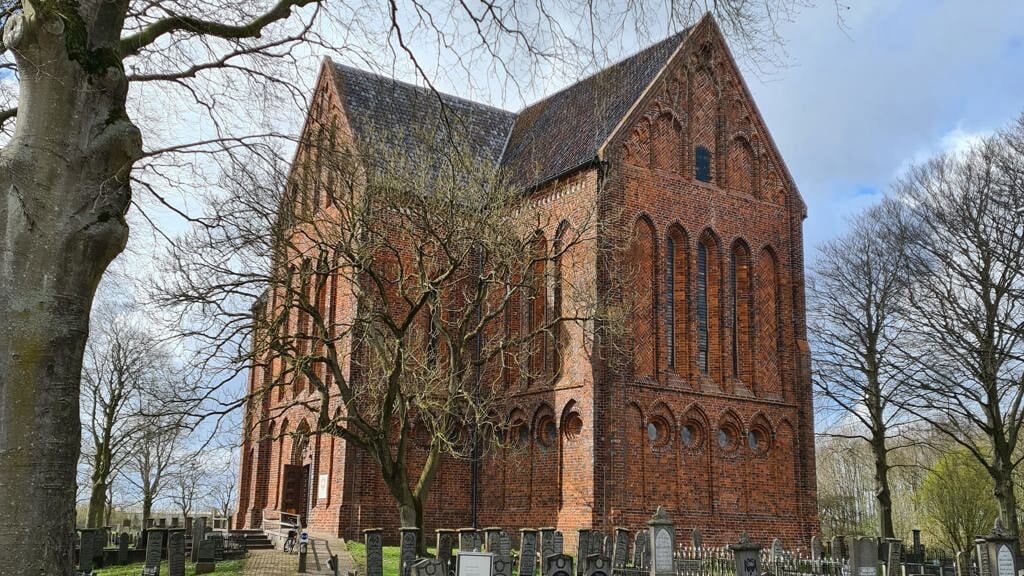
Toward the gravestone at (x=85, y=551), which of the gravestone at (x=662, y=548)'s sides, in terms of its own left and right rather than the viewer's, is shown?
right

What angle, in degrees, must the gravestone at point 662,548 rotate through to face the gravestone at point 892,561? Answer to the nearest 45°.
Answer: approximately 135° to its left

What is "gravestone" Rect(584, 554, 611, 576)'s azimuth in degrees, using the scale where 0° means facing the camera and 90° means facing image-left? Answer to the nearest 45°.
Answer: approximately 0°

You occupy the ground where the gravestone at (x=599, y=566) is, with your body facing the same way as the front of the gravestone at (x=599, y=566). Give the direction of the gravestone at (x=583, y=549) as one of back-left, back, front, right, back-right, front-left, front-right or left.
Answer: back

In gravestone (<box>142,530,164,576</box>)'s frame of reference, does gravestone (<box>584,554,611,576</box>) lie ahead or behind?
ahead

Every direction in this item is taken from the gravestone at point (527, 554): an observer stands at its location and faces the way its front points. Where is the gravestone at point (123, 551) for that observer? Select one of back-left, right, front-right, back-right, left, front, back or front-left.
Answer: back-right

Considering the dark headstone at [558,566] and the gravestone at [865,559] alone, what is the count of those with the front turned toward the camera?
2

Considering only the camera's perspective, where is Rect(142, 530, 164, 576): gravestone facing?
facing the viewer and to the right of the viewer

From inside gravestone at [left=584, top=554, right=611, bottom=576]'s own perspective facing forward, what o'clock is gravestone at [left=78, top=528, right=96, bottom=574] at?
gravestone at [left=78, top=528, right=96, bottom=574] is roughly at 4 o'clock from gravestone at [left=584, top=554, right=611, bottom=576].

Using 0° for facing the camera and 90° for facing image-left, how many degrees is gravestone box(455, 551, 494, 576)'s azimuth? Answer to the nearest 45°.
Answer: approximately 0°

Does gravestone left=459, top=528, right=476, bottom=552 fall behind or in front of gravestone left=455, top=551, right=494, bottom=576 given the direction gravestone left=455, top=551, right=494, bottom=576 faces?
behind

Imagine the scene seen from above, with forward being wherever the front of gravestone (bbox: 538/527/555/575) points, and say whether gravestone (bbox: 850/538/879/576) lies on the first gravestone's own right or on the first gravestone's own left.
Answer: on the first gravestone's own left

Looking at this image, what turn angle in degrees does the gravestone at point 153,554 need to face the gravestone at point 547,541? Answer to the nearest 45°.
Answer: approximately 45° to its left
